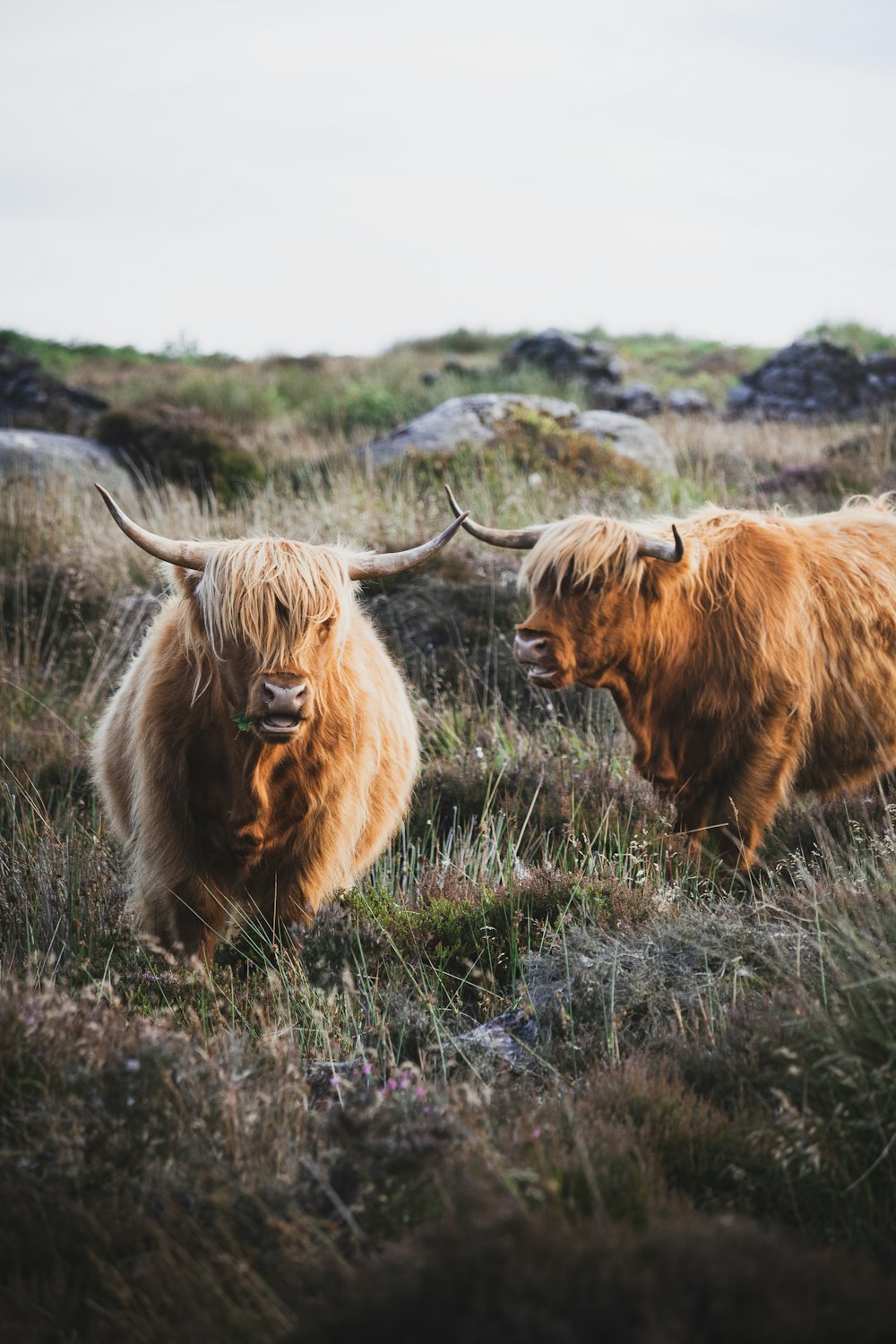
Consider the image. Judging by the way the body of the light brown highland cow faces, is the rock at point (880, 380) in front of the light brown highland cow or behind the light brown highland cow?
behind

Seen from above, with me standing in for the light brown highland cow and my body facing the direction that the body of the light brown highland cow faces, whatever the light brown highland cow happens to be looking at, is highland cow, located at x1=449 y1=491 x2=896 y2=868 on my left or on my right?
on my left

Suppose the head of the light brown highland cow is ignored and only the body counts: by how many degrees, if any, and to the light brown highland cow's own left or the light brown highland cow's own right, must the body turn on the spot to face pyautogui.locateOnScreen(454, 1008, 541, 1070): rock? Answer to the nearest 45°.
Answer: approximately 45° to the light brown highland cow's own left

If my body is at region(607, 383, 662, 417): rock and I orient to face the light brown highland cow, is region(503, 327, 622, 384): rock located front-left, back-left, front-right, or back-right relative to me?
back-right

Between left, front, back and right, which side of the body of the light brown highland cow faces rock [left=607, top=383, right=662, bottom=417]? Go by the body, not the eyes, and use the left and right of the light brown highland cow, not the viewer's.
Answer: back

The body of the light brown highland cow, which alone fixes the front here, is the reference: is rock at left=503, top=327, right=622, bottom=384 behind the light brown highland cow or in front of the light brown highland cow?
behind

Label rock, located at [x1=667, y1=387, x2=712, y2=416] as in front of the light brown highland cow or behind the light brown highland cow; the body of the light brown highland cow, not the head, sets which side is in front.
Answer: behind

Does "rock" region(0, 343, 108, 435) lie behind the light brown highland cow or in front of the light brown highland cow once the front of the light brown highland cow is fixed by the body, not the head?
behind

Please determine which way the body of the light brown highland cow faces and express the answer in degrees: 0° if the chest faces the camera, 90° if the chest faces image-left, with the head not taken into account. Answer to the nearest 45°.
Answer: approximately 0°
